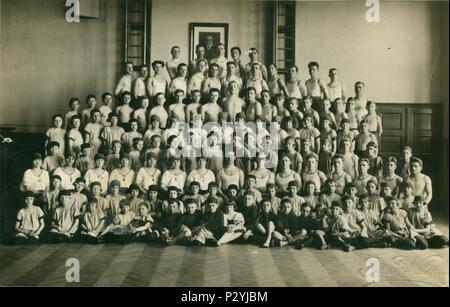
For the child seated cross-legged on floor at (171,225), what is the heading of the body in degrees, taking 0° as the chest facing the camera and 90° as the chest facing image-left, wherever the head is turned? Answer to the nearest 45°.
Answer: approximately 0°

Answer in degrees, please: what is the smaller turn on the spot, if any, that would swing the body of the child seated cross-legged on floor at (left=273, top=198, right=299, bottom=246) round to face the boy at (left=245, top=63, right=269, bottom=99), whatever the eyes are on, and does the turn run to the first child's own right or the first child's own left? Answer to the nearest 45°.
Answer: approximately 180°

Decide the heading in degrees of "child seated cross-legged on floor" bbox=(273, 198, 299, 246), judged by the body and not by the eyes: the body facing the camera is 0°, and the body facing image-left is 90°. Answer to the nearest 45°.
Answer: approximately 0°

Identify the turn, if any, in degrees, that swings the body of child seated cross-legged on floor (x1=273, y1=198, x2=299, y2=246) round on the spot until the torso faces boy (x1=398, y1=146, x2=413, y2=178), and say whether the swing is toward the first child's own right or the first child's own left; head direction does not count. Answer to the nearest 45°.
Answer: approximately 135° to the first child's own left

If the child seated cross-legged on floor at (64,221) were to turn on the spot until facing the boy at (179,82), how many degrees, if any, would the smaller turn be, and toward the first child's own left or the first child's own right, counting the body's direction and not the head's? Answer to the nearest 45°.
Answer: approximately 135° to the first child's own left

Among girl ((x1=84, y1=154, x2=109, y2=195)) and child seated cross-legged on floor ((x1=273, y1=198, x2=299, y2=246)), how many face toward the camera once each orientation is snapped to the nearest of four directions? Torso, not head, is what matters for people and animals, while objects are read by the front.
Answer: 2

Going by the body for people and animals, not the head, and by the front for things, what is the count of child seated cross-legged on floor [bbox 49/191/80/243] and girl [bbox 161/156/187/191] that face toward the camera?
2
